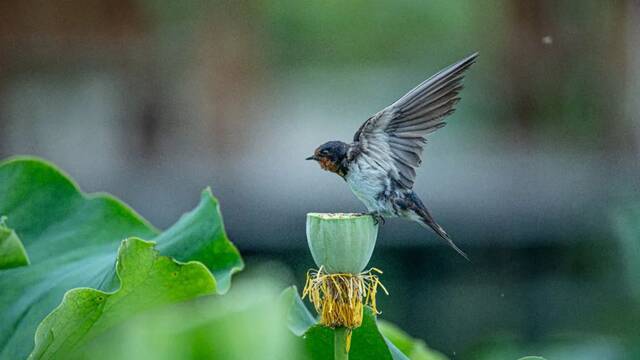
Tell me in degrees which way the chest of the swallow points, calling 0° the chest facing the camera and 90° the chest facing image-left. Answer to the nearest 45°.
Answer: approximately 90°

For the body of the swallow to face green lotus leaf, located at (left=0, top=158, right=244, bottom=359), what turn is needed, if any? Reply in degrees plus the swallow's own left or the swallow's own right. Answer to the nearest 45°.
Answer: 0° — it already faces it

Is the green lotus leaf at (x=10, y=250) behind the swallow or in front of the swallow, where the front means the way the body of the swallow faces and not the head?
in front
